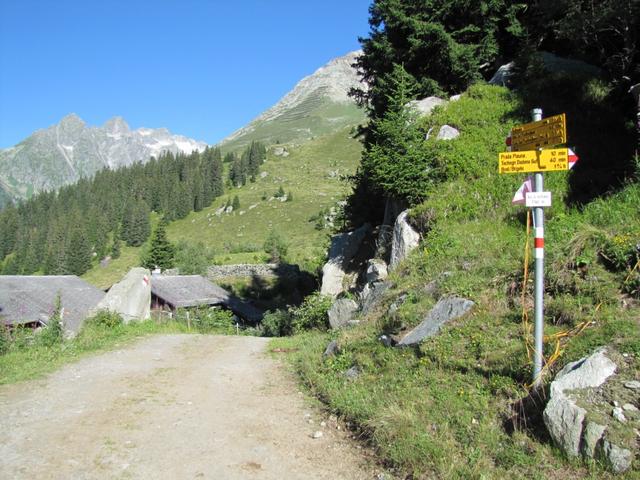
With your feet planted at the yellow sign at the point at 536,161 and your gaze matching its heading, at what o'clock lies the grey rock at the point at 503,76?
The grey rock is roughly at 6 o'clock from the yellow sign.

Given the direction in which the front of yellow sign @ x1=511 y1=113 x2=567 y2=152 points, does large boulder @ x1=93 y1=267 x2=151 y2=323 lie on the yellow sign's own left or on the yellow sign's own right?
on the yellow sign's own right

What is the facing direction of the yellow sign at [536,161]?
toward the camera

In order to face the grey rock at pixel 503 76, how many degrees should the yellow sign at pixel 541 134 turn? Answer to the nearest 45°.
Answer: approximately 135° to its right

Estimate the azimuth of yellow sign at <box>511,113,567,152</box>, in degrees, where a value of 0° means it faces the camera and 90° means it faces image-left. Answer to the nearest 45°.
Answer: approximately 45°

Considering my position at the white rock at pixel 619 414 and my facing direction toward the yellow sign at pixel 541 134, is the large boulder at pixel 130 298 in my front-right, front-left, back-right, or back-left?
front-left

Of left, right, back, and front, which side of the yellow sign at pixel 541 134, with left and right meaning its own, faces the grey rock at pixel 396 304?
right

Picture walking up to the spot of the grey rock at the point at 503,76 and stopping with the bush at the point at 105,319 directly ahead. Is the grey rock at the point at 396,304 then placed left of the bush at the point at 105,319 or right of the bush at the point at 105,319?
left

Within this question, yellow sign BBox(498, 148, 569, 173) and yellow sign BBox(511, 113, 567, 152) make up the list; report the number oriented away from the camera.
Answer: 0

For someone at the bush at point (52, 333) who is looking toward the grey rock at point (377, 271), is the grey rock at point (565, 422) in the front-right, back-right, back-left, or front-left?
front-right

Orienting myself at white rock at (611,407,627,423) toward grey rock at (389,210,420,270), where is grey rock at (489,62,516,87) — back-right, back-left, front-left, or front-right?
front-right

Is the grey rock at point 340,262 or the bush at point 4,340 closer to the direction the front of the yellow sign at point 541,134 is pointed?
the bush
